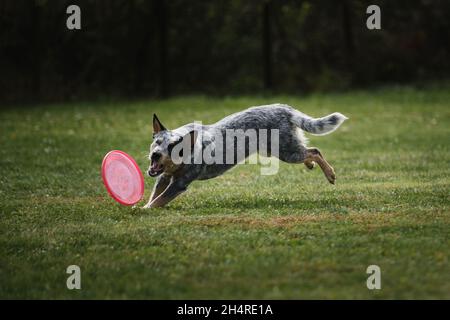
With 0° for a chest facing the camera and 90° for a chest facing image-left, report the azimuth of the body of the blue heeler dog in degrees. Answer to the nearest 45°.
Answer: approximately 90°

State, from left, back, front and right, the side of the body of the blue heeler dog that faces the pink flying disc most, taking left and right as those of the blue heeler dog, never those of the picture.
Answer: front
